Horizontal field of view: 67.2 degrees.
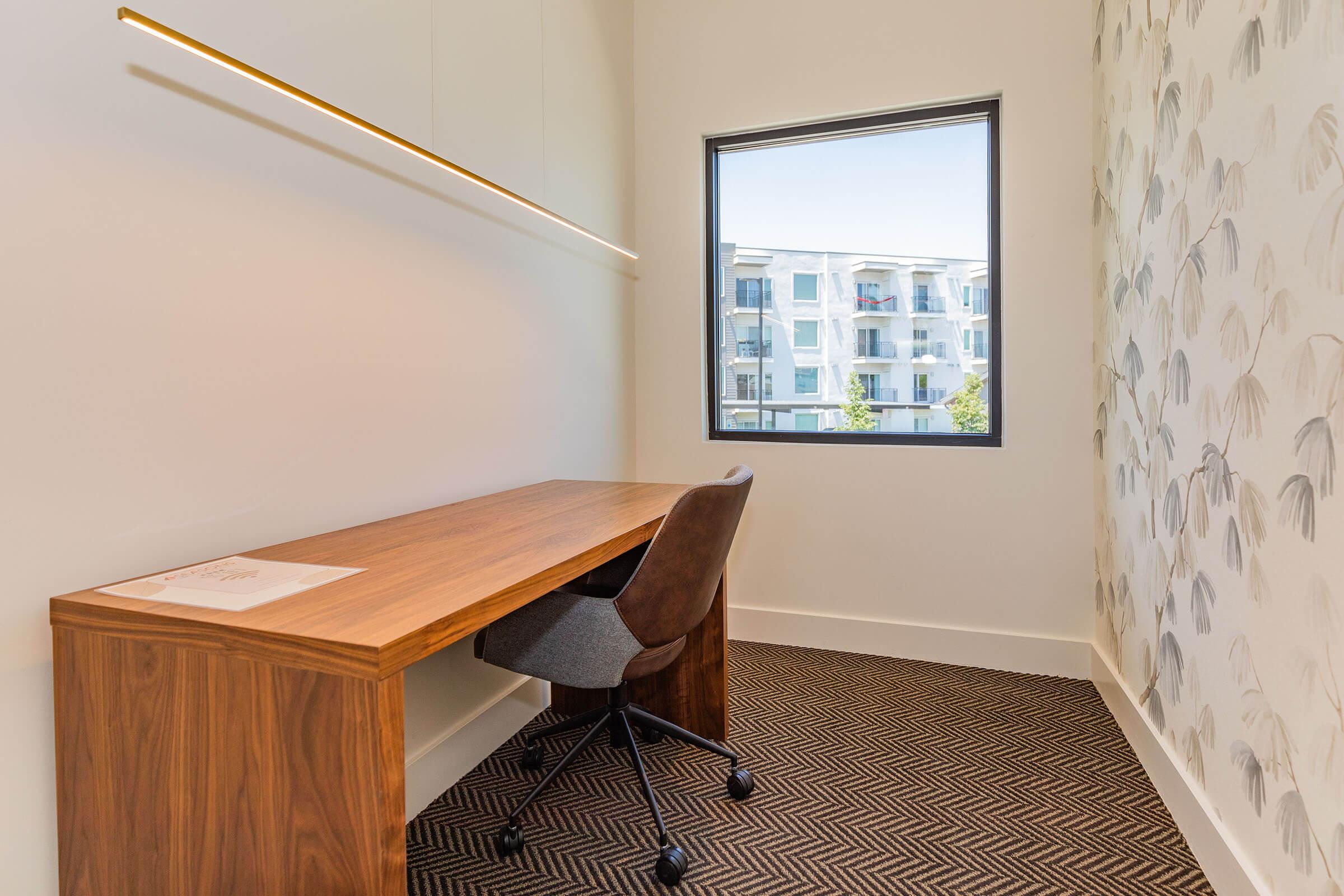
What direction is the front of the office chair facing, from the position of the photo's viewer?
facing away from the viewer and to the left of the viewer

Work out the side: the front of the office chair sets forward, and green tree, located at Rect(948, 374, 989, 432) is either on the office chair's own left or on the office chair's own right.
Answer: on the office chair's own right

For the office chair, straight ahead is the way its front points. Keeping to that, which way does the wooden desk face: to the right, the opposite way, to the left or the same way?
the opposite way

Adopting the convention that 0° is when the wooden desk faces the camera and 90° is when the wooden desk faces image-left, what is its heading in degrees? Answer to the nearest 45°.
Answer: approximately 315°

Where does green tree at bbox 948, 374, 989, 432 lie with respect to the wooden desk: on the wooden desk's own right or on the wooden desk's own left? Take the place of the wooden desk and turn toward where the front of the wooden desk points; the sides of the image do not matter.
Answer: on the wooden desk's own left

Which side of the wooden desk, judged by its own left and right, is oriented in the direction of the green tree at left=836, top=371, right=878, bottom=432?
left
